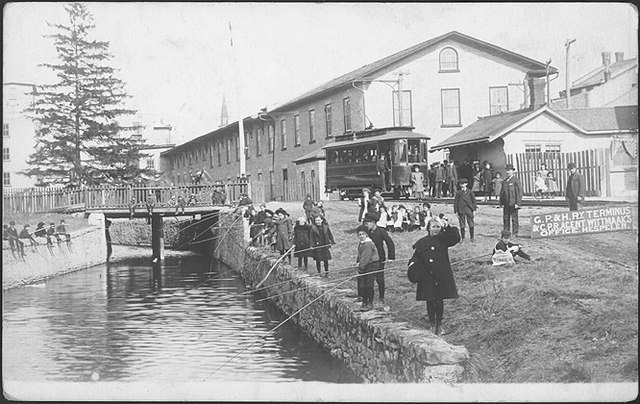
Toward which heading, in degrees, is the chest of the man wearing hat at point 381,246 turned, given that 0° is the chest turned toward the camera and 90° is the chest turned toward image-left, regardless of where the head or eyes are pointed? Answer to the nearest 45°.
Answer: approximately 45°

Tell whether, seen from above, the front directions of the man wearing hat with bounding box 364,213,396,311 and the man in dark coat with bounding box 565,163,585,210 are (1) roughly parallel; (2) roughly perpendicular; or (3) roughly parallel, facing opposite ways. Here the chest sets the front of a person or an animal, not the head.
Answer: roughly parallel

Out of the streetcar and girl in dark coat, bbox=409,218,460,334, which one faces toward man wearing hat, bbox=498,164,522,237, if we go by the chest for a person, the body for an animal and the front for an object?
the streetcar

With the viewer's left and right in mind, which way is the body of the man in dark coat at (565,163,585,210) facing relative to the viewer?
facing the viewer and to the left of the viewer

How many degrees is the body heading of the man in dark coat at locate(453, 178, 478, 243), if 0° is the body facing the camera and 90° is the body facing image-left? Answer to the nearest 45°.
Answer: approximately 0°

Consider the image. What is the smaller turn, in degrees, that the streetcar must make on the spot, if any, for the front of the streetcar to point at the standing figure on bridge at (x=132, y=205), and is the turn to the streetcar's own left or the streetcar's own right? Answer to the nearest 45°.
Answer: approximately 135° to the streetcar's own right

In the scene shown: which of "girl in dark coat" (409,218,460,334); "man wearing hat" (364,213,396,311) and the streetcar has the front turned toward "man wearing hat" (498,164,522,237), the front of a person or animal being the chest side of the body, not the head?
the streetcar

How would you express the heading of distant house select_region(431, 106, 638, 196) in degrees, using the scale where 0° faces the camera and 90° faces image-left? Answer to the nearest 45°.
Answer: approximately 0°

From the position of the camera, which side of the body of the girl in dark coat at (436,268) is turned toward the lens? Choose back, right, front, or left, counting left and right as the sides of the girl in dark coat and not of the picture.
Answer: front

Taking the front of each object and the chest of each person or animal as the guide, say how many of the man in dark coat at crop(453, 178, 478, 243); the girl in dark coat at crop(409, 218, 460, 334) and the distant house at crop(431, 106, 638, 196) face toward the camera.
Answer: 3

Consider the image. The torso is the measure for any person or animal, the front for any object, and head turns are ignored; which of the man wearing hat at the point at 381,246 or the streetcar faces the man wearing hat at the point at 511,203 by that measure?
the streetcar

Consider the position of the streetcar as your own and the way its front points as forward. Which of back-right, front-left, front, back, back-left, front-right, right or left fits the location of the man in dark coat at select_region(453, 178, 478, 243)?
front

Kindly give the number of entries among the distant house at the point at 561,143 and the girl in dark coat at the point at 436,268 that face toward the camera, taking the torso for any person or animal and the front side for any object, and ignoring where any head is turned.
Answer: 2

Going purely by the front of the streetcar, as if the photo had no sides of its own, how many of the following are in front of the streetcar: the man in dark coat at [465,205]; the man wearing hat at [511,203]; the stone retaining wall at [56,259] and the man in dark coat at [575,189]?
3

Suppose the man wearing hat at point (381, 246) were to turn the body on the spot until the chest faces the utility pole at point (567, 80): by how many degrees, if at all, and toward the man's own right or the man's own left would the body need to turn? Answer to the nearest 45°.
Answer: approximately 135° to the man's own left
